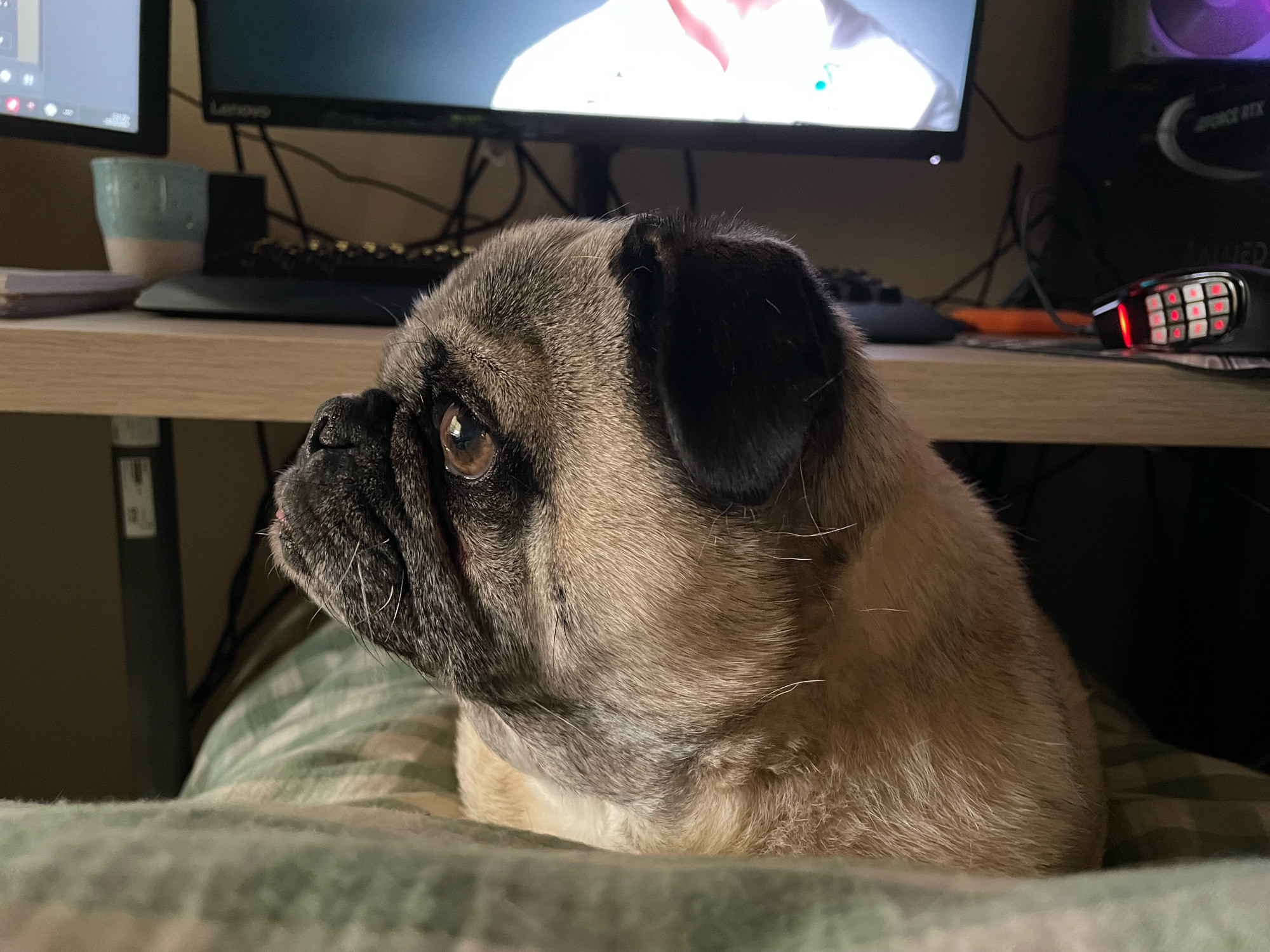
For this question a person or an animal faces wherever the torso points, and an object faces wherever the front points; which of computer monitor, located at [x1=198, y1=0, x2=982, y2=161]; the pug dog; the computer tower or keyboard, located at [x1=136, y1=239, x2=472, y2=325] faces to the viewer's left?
the pug dog

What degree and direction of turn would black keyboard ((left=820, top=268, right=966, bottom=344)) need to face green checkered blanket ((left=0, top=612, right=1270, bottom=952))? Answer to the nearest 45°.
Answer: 0° — it already faces it

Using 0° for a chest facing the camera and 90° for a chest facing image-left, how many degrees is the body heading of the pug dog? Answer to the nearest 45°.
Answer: approximately 90°

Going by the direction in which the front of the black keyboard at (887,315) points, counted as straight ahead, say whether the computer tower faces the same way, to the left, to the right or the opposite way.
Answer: to the left

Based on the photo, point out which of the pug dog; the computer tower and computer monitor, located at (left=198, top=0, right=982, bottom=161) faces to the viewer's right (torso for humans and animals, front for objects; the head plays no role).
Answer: the computer tower

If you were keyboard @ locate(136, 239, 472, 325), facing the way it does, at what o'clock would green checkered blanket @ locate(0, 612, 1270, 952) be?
The green checkered blanket is roughly at 12 o'clock from the keyboard.

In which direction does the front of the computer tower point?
to the viewer's right

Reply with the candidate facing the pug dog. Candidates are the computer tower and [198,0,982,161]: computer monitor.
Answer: the computer monitor
